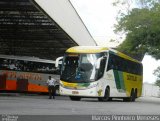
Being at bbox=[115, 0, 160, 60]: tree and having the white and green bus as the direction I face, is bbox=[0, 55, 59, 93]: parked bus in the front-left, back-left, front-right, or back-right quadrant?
front-right

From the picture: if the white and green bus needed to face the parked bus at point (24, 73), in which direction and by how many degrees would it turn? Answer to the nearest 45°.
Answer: approximately 90° to its right

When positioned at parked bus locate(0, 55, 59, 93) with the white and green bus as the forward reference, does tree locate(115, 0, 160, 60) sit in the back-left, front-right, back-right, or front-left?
front-left

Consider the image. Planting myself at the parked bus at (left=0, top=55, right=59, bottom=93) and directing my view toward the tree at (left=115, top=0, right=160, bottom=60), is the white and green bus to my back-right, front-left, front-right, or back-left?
front-right

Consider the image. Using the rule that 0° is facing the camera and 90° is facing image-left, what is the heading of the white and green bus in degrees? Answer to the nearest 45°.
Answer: approximately 45°
